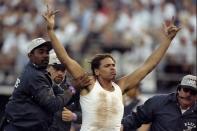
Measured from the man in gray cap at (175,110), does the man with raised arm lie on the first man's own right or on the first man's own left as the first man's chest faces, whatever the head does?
on the first man's own right

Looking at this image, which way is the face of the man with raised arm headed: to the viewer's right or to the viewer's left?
to the viewer's right
